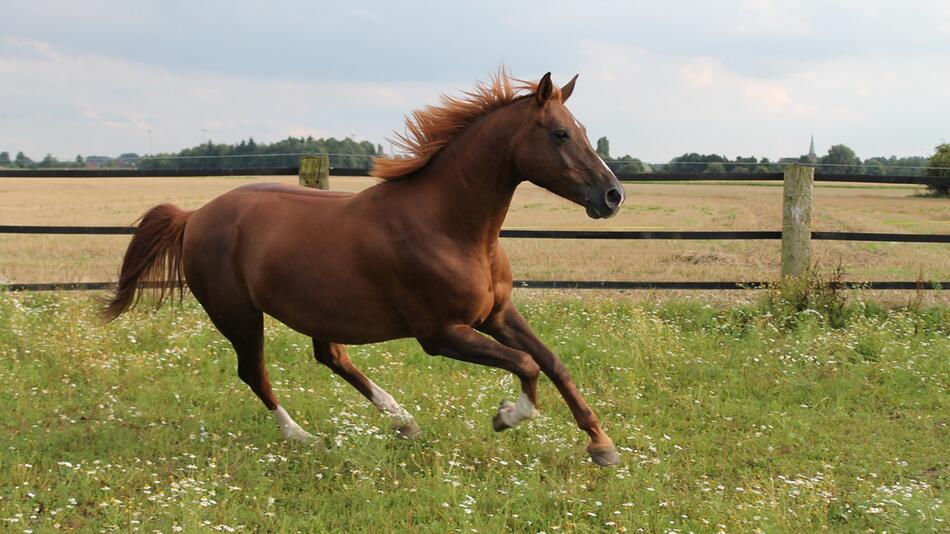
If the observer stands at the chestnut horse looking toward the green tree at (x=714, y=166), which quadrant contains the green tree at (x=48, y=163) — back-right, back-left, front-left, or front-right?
front-left

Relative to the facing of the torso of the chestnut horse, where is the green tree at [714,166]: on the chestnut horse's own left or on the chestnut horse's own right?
on the chestnut horse's own left

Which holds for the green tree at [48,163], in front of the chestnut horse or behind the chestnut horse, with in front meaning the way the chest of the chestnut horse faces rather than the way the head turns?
behind

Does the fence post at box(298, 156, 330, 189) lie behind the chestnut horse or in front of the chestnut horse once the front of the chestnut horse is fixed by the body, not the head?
behind

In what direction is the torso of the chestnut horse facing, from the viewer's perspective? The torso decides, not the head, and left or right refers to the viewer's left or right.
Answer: facing the viewer and to the right of the viewer

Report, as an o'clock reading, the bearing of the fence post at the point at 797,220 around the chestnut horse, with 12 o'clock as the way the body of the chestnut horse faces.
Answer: The fence post is roughly at 9 o'clock from the chestnut horse.

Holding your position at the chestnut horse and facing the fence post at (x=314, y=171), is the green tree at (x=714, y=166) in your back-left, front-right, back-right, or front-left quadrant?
front-right
